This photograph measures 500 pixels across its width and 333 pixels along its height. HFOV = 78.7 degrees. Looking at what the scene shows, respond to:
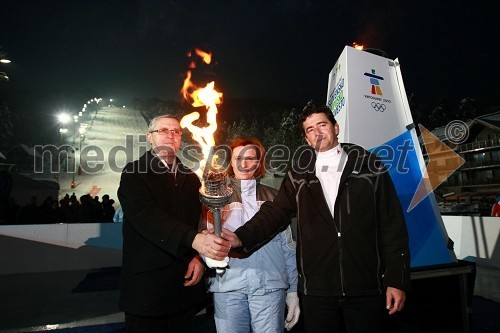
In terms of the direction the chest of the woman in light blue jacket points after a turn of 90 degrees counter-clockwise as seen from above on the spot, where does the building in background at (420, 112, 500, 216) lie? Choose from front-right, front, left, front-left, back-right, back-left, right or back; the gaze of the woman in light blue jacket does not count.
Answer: front-left

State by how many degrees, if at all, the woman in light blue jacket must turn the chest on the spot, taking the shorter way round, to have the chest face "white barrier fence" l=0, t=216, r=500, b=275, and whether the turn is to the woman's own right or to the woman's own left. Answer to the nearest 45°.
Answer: approximately 135° to the woman's own right

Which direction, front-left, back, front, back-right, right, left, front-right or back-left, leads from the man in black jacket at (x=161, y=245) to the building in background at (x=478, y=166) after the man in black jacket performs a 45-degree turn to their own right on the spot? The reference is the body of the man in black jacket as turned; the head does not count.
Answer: back-left

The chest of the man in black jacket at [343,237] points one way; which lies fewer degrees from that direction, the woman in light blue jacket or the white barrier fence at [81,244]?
the woman in light blue jacket

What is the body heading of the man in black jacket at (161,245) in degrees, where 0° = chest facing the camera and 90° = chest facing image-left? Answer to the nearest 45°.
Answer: approximately 315°

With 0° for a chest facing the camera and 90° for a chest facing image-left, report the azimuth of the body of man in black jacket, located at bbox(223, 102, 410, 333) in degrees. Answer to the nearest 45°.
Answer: approximately 0°

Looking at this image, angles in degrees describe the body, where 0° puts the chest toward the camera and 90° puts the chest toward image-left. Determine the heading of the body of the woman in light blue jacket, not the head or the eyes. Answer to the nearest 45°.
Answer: approximately 0°

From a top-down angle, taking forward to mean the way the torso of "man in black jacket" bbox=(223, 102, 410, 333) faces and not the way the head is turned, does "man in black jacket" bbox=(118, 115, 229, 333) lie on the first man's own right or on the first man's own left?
on the first man's own right

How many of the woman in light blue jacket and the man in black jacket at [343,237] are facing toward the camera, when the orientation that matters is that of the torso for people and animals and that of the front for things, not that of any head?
2
